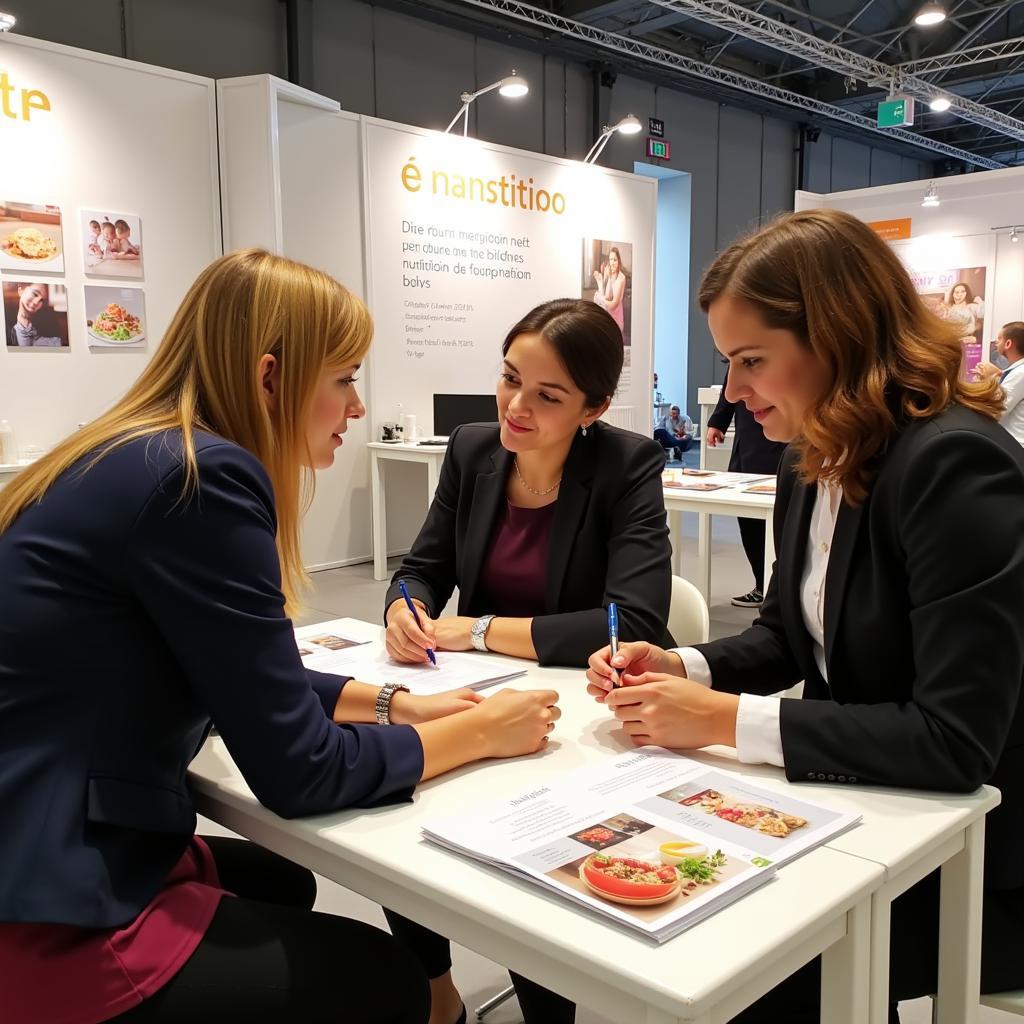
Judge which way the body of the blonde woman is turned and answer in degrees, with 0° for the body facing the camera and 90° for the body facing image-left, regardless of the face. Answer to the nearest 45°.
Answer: approximately 270°

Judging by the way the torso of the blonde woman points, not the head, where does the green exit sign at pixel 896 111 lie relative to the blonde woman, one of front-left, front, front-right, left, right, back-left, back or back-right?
front-left

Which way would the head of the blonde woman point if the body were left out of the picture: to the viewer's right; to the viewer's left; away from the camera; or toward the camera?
to the viewer's right

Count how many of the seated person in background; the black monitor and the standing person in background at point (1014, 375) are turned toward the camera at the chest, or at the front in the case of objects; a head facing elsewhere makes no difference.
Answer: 2

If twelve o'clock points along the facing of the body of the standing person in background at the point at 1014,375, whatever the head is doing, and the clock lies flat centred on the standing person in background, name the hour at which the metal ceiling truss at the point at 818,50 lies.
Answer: The metal ceiling truss is roughly at 2 o'clock from the standing person in background.

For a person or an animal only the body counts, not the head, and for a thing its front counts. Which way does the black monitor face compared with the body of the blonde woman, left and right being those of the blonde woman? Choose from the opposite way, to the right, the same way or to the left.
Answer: to the right

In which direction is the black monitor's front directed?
toward the camera

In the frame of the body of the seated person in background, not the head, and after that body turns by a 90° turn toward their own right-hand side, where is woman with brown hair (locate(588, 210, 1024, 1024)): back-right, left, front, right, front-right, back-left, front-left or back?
left

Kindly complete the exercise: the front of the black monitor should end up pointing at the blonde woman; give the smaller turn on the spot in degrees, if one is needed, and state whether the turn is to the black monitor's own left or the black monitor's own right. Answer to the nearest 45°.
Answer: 0° — it already faces them

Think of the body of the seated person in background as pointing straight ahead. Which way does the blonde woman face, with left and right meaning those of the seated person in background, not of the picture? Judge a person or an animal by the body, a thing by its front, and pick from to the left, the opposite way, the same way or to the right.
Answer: to the left

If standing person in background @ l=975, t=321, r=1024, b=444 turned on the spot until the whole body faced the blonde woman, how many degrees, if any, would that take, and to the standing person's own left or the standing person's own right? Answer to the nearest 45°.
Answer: approximately 90° to the standing person's own left

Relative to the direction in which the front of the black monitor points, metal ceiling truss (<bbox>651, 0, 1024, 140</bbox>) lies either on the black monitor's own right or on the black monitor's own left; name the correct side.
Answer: on the black monitor's own left
